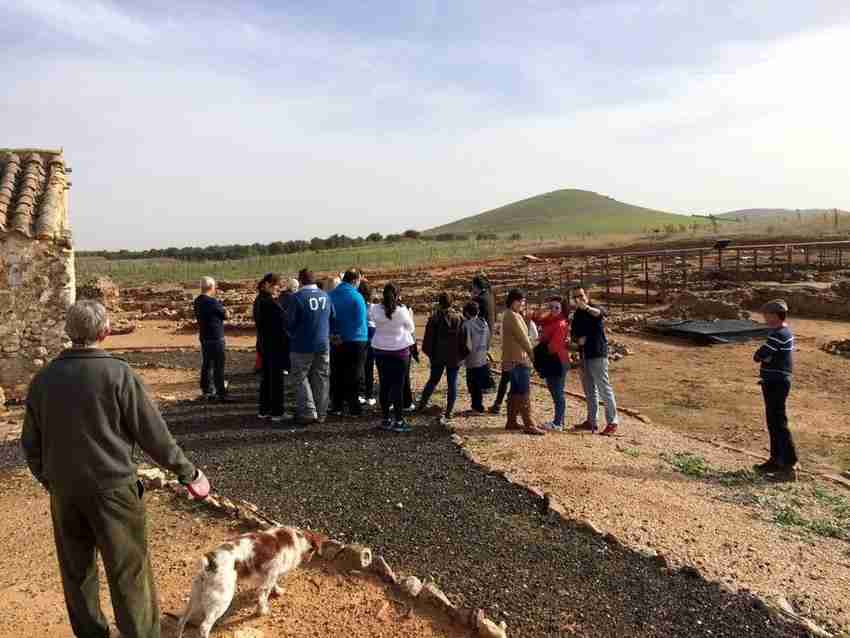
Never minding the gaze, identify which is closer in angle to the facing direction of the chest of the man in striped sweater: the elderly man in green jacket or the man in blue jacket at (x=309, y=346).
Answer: the man in blue jacket

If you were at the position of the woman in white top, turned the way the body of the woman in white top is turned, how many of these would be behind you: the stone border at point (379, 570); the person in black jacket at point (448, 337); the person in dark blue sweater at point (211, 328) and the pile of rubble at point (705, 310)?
1

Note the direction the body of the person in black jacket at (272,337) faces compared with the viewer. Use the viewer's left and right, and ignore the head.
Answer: facing to the right of the viewer

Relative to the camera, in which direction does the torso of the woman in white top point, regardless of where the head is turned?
away from the camera

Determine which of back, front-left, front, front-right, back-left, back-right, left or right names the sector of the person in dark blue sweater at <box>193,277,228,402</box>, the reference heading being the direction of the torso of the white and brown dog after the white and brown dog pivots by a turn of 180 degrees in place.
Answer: back-right

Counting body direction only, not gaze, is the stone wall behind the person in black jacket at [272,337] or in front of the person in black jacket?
behind

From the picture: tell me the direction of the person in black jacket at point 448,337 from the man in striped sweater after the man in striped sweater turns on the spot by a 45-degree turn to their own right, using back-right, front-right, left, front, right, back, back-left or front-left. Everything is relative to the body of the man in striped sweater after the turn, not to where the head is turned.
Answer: front-left

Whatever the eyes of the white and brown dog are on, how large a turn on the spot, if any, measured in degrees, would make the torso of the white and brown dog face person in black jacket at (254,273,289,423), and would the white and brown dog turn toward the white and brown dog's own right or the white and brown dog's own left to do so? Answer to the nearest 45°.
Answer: approximately 45° to the white and brown dog's own left

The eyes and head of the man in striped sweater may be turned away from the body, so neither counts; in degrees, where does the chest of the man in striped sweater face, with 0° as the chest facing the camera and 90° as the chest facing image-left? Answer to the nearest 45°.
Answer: approximately 90°

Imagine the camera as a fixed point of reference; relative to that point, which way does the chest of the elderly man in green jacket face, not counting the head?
away from the camera

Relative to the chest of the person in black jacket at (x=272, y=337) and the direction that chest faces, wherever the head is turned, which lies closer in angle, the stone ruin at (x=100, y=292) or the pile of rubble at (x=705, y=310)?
the pile of rubble

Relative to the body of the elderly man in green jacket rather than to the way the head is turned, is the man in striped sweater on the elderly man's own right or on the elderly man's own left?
on the elderly man's own right

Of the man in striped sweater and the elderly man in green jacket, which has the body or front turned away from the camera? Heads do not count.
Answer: the elderly man in green jacket

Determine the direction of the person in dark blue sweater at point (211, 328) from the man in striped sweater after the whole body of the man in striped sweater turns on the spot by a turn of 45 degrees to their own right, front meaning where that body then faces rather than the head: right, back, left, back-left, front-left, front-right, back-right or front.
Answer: front-left
